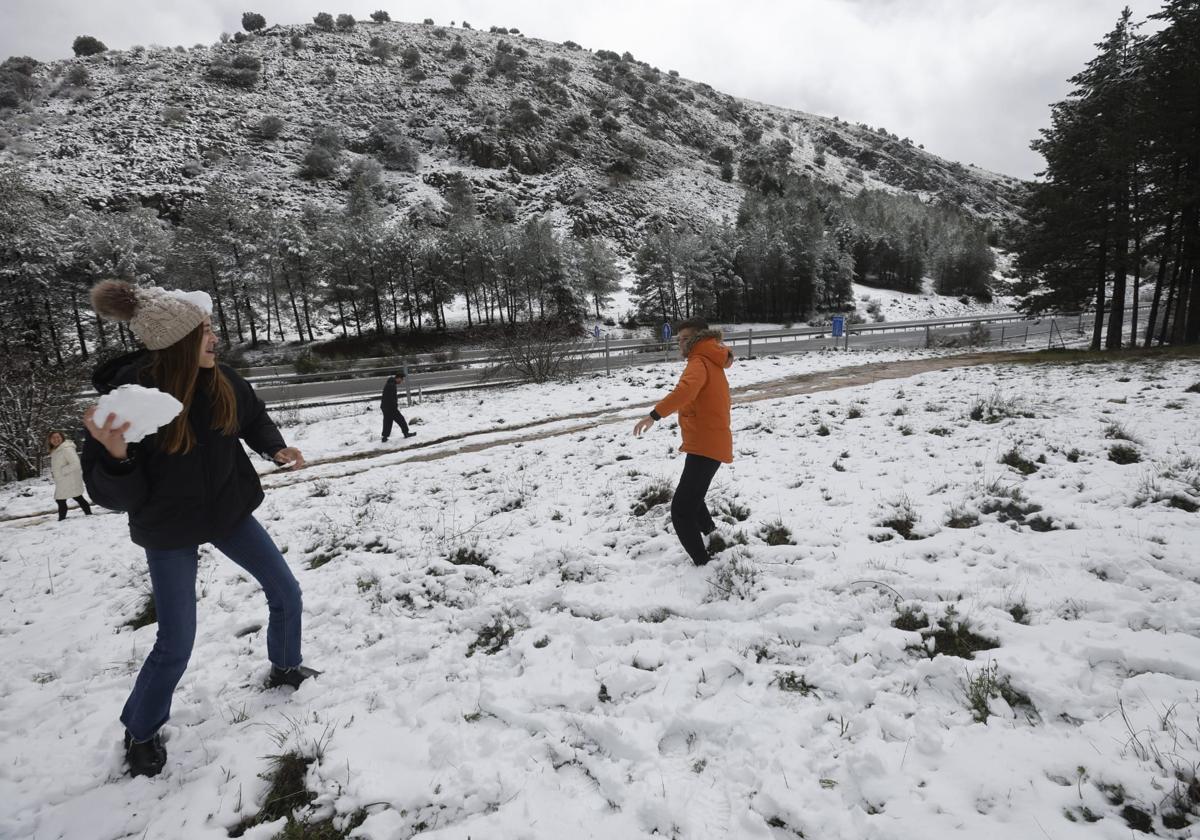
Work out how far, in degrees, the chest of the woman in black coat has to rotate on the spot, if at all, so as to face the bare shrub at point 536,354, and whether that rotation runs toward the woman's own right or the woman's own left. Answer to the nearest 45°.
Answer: approximately 90° to the woman's own left

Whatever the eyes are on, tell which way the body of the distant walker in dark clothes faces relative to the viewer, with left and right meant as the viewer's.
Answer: facing to the right of the viewer

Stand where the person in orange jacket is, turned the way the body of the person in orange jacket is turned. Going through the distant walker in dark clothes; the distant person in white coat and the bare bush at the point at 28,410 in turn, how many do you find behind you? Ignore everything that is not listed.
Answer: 0

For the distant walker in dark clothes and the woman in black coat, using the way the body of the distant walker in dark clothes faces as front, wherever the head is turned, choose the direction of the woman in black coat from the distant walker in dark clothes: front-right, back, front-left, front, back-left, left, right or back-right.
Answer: right

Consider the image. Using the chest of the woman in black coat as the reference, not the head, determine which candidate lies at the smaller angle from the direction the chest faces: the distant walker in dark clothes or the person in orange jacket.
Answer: the person in orange jacket

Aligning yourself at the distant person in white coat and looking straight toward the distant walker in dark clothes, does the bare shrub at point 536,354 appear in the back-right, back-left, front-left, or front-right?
front-left

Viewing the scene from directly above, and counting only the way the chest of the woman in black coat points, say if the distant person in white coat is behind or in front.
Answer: behind

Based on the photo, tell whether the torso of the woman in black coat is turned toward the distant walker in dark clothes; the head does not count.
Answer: no

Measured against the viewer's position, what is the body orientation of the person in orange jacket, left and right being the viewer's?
facing to the left of the viewer

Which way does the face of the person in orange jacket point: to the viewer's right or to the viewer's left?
to the viewer's left

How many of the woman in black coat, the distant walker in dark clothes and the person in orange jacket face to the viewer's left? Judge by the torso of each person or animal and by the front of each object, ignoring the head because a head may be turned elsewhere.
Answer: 1

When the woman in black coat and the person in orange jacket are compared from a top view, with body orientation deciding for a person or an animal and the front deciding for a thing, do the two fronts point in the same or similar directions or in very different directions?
very different directions

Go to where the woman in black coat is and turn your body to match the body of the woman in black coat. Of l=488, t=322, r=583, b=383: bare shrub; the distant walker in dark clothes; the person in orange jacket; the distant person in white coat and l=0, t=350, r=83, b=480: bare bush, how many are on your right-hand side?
0
